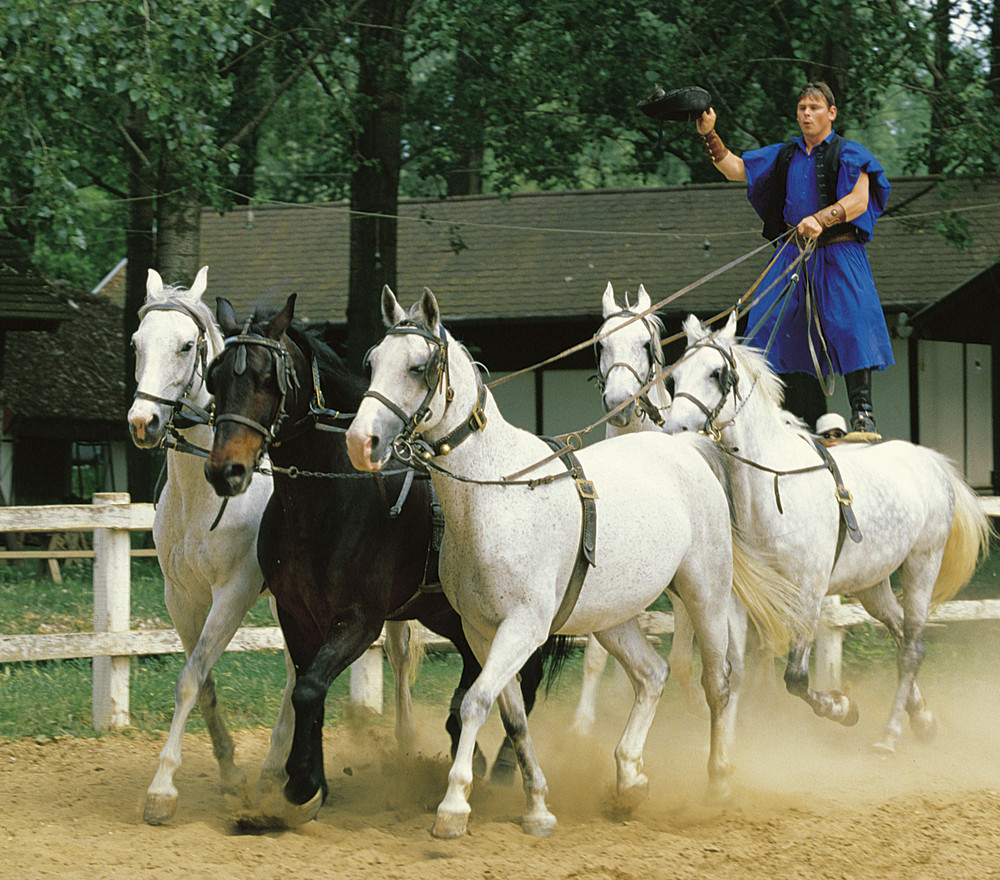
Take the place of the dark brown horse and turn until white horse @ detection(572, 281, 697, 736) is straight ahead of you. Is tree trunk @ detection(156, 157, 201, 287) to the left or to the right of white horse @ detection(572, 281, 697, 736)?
left

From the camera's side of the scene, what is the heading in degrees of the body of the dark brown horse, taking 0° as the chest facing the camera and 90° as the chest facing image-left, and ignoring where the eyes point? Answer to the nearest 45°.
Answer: approximately 45°

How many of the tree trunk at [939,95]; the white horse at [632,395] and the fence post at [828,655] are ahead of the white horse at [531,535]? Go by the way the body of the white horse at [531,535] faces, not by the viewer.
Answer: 0

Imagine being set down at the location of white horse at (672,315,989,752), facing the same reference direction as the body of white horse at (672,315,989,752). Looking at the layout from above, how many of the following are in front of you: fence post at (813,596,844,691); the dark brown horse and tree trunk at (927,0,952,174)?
1

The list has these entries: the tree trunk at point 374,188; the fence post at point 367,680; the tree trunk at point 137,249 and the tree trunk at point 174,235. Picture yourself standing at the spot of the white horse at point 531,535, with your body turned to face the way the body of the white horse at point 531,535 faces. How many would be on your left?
0

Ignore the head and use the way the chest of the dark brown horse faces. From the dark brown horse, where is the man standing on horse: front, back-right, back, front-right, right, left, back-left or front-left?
back

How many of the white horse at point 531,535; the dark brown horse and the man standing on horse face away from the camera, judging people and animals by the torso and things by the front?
0

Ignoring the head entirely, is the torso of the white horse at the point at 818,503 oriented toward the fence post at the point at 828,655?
no

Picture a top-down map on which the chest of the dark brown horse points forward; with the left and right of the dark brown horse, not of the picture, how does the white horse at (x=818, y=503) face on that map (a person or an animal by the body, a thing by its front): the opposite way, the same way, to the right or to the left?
the same way

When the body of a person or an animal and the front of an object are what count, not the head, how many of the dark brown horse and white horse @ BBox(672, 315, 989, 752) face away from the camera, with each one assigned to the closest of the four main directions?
0

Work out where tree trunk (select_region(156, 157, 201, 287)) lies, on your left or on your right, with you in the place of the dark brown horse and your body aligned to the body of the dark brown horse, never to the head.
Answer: on your right

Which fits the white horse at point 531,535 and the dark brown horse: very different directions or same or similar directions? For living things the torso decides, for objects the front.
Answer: same or similar directions

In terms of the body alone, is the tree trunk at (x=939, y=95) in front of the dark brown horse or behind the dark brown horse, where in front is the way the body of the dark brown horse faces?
behind

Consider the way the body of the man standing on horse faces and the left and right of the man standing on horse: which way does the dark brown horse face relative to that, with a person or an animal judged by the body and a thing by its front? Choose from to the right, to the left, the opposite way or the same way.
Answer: the same way

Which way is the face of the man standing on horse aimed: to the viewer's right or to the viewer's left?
to the viewer's left

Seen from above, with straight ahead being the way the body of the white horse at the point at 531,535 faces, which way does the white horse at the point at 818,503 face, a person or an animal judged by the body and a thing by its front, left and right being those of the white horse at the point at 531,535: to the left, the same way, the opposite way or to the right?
the same way

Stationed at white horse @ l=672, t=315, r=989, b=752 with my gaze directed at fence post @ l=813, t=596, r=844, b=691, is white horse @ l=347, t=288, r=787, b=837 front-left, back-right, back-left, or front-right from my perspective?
back-left

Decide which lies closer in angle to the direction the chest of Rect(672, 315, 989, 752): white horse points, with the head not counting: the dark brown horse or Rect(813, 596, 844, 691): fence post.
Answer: the dark brown horse

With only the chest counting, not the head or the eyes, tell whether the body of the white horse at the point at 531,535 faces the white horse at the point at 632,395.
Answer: no
